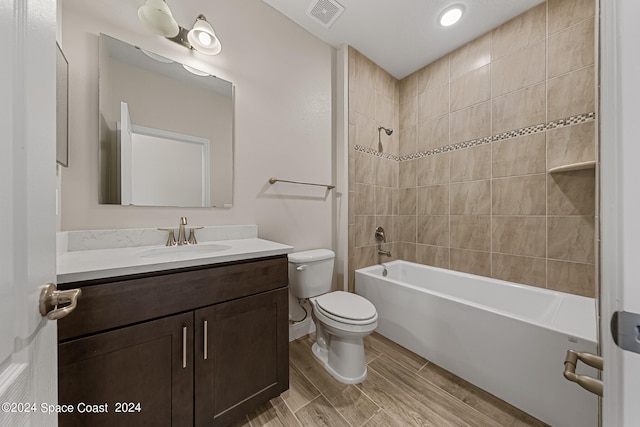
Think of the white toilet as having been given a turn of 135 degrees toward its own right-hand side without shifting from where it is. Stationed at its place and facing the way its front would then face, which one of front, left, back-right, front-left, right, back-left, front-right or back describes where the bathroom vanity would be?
front-left

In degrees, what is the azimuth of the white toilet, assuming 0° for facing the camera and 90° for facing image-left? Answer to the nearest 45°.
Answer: approximately 315°

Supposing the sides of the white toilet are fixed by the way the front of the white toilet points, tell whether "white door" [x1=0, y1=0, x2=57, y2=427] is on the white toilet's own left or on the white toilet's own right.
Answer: on the white toilet's own right
